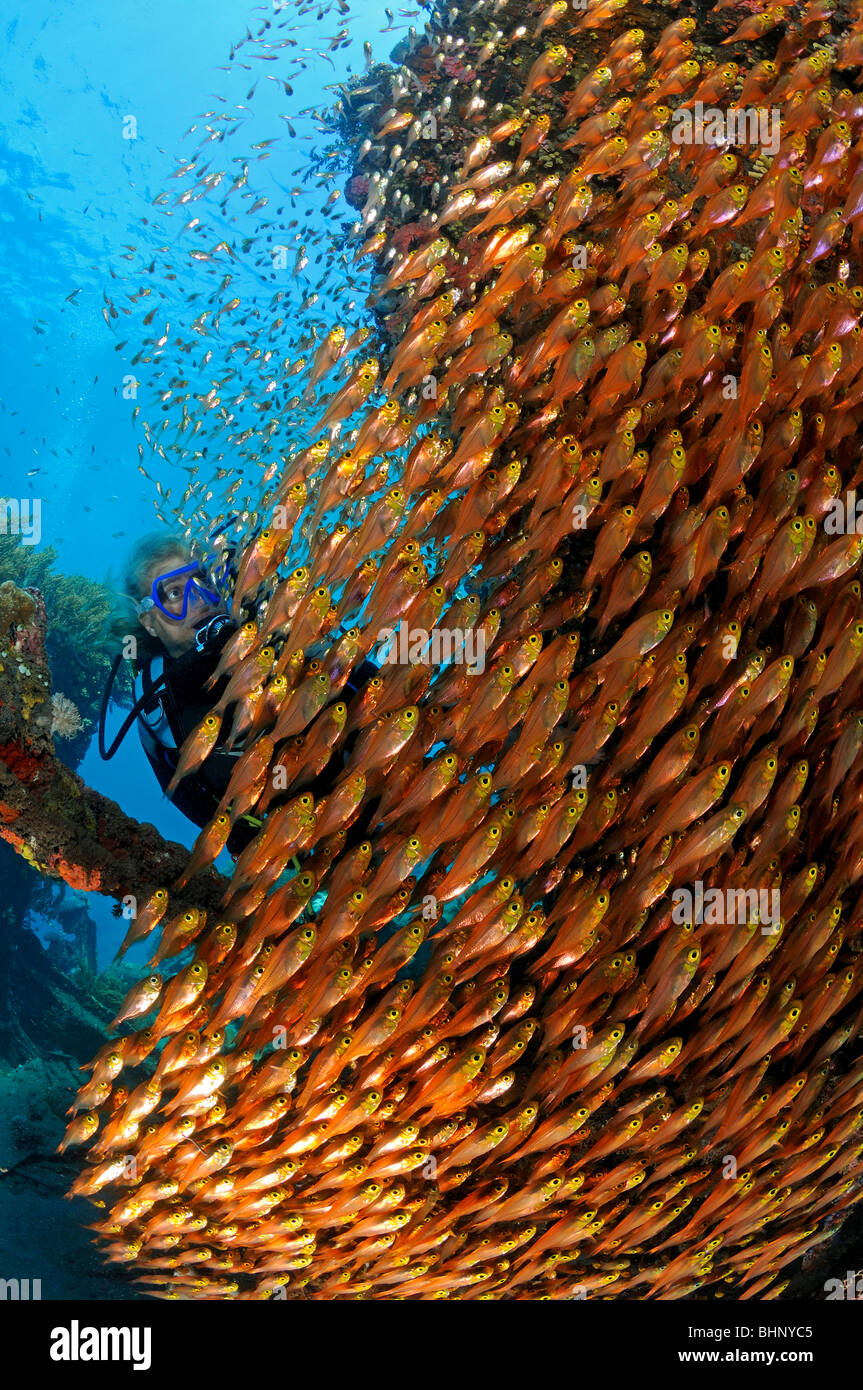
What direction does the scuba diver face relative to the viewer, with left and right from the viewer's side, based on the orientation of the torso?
facing the viewer and to the right of the viewer
